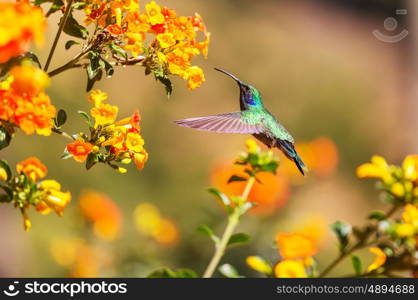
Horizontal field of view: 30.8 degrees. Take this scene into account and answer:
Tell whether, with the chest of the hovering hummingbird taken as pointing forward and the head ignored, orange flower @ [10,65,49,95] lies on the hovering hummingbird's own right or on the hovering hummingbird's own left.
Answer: on the hovering hummingbird's own left

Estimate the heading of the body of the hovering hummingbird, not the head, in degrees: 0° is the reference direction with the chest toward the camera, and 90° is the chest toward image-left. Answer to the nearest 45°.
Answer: approximately 90°
